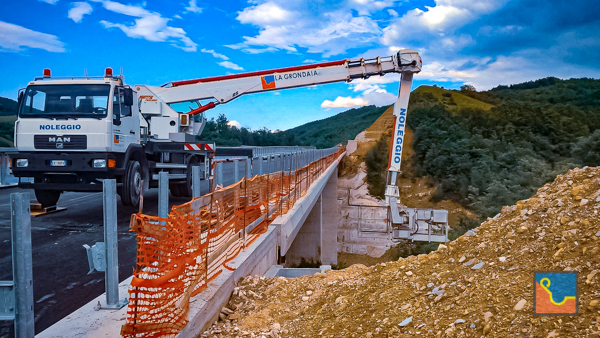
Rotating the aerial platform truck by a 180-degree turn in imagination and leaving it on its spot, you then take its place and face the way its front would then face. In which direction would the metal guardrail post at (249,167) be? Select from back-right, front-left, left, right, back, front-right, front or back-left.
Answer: right

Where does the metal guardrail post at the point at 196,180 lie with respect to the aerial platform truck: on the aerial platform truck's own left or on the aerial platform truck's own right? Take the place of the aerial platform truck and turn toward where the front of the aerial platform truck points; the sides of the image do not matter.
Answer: on the aerial platform truck's own left

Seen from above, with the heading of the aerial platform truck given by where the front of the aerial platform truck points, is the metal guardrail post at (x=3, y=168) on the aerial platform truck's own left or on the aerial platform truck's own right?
on the aerial platform truck's own right

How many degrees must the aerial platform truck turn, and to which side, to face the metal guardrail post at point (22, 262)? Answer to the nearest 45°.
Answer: approximately 45° to its left

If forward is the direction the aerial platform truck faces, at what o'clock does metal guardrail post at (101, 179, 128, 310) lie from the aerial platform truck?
The metal guardrail post is roughly at 10 o'clock from the aerial platform truck.

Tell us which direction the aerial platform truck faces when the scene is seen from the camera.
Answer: facing the viewer and to the left of the viewer

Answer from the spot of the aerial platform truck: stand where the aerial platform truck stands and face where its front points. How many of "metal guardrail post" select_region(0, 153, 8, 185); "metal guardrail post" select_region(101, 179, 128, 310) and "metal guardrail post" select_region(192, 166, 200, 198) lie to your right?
1
